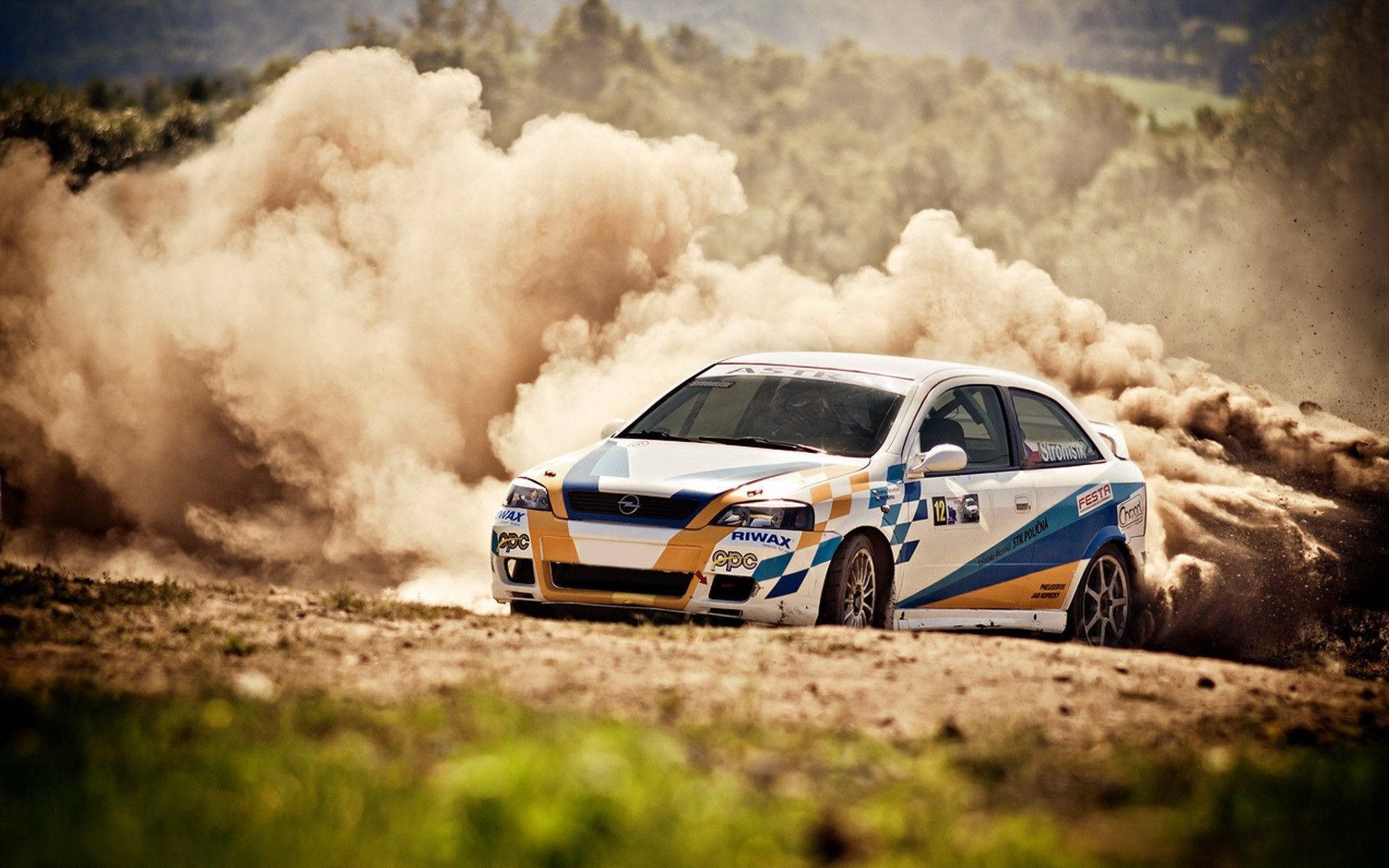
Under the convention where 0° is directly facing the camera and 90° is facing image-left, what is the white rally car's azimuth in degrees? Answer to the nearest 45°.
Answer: approximately 45°
